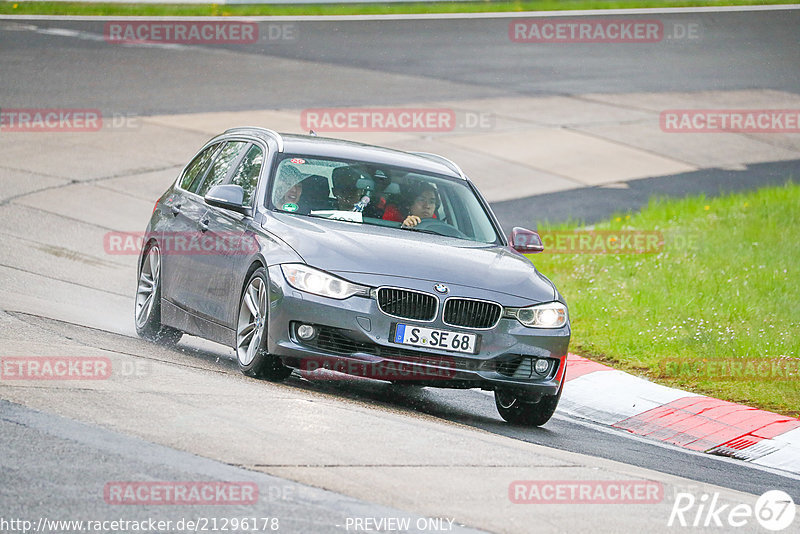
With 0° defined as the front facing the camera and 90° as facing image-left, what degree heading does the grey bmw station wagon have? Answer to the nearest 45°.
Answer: approximately 315°

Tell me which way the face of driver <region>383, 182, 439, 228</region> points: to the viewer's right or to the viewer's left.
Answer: to the viewer's right
